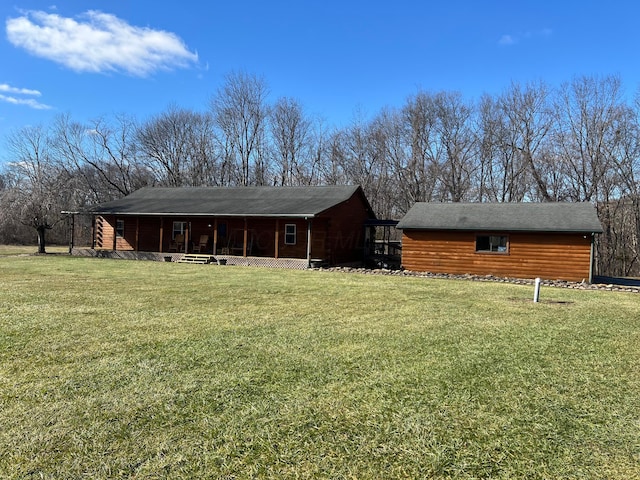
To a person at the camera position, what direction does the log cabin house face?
facing the viewer and to the left of the viewer

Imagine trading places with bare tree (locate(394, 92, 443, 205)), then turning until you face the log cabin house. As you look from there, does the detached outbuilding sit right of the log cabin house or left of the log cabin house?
left

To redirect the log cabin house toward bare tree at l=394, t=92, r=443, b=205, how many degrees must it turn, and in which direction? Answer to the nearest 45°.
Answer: approximately 180°

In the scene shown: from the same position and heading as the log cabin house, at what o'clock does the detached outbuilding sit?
The detached outbuilding is roughly at 9 o'clock from the log cabin house.
